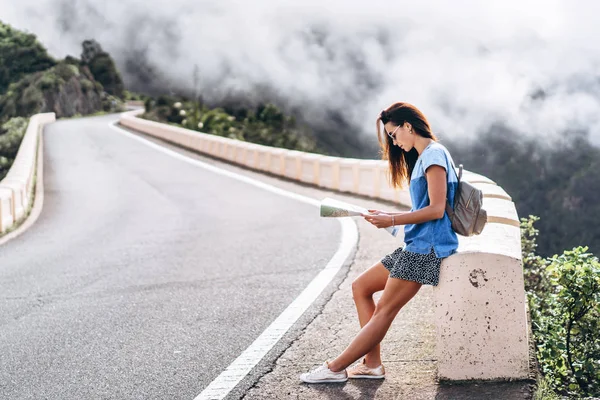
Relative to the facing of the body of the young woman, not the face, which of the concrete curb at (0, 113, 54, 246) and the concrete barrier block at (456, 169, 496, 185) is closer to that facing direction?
the concrete curb

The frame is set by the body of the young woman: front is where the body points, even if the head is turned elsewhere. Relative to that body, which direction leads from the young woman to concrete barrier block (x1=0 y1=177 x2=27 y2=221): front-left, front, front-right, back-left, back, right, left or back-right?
front-right

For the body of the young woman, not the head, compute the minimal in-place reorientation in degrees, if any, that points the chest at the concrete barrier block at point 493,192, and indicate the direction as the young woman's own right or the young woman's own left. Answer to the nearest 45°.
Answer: approximately 90° to the young woman's own right

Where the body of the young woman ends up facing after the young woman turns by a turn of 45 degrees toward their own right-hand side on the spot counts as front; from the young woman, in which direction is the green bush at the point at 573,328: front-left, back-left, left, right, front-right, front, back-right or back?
right

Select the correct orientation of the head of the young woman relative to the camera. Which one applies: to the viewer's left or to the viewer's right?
to the viewer's left

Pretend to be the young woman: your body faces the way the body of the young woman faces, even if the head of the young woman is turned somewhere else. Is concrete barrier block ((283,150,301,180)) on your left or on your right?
on your right

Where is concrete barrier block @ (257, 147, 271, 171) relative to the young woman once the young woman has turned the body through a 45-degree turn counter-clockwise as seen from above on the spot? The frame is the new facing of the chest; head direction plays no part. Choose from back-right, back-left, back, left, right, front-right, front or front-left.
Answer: back-right

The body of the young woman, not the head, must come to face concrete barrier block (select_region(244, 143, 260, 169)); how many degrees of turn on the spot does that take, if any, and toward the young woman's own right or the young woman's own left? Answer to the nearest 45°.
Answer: approximately 90° to the young woman's own right

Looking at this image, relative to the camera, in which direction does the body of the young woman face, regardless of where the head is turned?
to the viewer's left

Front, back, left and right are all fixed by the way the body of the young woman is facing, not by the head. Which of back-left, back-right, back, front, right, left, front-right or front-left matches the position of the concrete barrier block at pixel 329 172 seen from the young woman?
right

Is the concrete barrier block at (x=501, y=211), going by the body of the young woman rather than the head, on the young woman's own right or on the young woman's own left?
on the young woman's own right

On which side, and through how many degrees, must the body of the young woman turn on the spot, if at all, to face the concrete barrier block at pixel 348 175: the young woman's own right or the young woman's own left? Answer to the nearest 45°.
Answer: approximately 90° to the young woman's own right

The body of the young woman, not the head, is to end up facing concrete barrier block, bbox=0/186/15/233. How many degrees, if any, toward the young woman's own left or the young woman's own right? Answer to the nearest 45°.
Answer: approximately 45° to the young woman's own right
